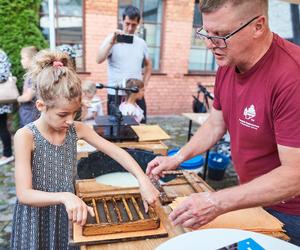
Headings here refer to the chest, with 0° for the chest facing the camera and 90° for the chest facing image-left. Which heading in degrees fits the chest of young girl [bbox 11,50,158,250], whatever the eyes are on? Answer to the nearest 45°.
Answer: approximately 315°

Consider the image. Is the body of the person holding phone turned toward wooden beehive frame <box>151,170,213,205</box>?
yes

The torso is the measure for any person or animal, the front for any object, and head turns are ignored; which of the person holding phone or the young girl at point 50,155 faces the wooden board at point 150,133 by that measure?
the person holding phone

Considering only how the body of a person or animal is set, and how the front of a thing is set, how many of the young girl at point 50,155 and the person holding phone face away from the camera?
0

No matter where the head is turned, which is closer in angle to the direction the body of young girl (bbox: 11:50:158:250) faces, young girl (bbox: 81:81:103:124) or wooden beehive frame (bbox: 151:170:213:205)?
the wooden beehive frame

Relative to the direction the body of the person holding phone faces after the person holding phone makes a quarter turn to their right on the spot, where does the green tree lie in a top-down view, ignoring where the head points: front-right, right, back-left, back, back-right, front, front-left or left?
front-right

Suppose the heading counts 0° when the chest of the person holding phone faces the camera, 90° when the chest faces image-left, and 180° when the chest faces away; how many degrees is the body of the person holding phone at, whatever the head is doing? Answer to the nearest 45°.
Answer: approximately 0°

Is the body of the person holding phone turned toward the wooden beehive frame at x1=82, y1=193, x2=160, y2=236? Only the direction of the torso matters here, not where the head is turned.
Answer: yes
